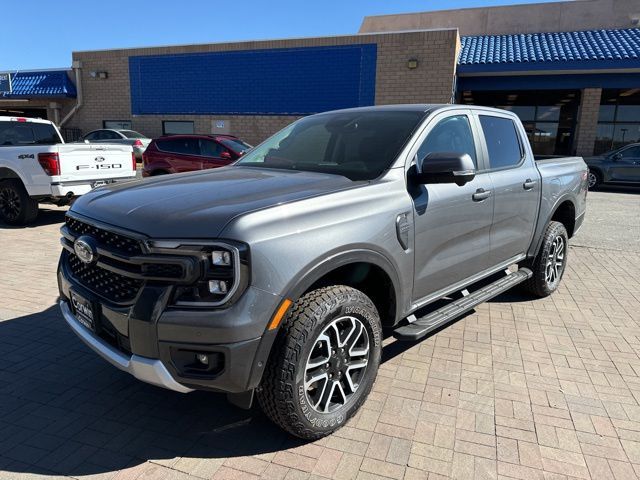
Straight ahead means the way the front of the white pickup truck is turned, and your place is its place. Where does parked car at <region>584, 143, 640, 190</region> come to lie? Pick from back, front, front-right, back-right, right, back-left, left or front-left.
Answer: back-right

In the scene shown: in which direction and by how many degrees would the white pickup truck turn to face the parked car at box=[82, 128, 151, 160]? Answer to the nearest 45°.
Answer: approximately 45° to its right

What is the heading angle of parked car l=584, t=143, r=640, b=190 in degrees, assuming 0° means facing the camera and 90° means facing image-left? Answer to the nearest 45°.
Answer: approximately 90°

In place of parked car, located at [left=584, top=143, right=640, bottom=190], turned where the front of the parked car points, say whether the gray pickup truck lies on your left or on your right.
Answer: on your left

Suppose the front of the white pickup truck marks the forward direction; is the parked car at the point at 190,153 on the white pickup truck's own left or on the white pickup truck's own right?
on the white pickup truck's own right

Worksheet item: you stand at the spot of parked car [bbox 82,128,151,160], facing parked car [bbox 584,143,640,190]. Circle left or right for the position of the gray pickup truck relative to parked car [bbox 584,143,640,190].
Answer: right

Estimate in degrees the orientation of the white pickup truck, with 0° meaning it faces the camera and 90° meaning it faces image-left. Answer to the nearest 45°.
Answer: approximately 135°

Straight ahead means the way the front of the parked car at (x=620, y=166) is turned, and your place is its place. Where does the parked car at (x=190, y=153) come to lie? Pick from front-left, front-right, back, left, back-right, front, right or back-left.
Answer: front-left

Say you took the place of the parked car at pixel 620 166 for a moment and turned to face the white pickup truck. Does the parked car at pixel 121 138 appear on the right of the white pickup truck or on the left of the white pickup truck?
right

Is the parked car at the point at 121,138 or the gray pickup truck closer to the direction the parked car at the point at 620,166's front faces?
the parked car

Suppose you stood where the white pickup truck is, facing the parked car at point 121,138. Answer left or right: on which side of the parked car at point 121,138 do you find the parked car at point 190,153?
right
